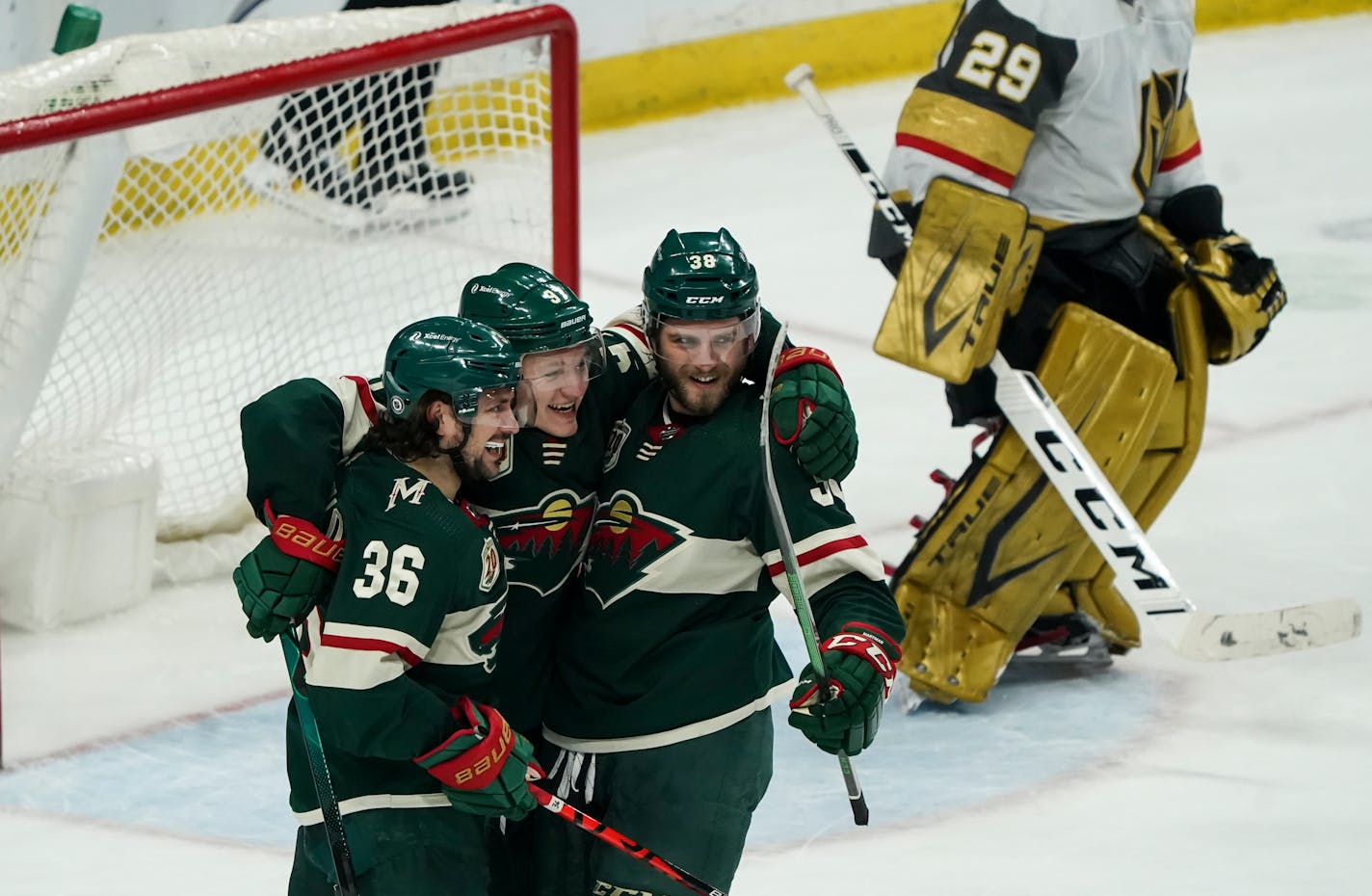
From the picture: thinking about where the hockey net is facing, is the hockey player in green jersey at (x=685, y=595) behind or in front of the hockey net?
in front

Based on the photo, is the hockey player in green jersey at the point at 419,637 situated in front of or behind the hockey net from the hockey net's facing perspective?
in front

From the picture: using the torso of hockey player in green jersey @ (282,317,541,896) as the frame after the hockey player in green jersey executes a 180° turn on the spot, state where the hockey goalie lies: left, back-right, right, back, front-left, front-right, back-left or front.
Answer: back-right

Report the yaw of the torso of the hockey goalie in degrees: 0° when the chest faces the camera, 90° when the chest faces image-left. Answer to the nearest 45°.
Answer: approximately 315°

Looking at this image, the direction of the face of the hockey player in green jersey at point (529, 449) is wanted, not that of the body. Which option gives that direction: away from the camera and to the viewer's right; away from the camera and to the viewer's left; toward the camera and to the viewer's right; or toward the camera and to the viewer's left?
toward the camera and to the viewer's right

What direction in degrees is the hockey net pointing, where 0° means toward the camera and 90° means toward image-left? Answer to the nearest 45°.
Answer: approximately 315°

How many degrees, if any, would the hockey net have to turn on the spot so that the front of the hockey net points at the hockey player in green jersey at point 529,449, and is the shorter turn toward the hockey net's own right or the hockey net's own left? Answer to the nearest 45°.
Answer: approximately 45° to the hockey net's own right

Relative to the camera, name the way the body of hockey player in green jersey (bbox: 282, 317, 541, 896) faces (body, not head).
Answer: to the viewer's right
